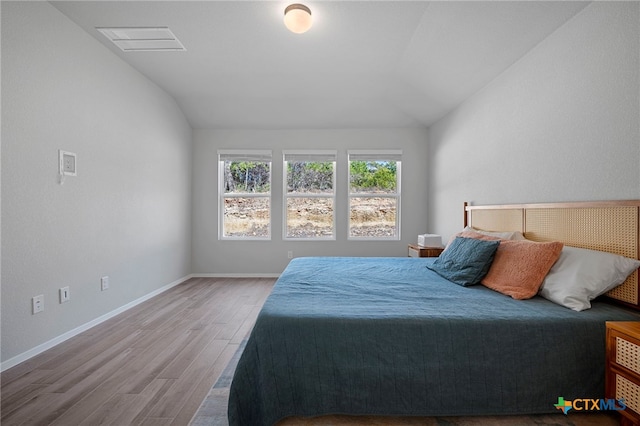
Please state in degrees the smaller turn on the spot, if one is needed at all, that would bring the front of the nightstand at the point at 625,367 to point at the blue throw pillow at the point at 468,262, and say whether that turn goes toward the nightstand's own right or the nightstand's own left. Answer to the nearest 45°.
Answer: approximately 90° to the nightstand's own right

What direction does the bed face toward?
to the viewer's left

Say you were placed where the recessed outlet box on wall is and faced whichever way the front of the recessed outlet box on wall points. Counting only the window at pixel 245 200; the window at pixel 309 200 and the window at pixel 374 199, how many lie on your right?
0

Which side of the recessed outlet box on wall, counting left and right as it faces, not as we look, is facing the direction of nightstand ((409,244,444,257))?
front

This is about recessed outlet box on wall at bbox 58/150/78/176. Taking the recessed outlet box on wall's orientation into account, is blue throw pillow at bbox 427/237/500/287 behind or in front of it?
in front

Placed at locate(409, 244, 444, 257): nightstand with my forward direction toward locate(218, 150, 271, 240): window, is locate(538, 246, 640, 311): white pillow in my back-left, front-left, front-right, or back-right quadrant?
back-left

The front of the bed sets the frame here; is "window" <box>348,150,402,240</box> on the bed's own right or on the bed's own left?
on the bed's own right

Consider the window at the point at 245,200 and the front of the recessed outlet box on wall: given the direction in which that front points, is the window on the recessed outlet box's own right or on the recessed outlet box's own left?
on the recessed outlet box's own left

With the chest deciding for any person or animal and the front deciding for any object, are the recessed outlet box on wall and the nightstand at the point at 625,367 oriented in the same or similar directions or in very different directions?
very different directions

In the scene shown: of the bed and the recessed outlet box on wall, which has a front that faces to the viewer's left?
the bed

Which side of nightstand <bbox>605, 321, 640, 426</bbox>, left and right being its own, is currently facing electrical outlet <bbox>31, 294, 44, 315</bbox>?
front

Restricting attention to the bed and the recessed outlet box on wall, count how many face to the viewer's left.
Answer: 1

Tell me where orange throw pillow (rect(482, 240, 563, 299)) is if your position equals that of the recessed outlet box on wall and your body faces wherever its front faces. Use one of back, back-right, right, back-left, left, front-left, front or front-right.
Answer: front

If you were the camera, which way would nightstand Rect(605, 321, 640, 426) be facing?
facing the viewer and to the left of the viewer

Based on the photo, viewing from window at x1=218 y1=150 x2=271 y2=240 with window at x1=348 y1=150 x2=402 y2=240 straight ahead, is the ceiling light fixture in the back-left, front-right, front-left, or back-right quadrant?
front-right
